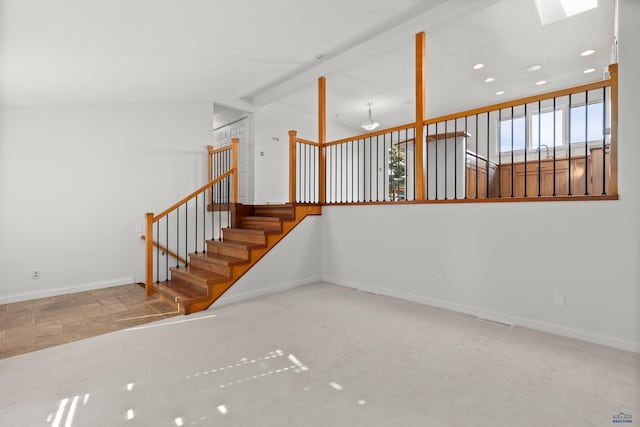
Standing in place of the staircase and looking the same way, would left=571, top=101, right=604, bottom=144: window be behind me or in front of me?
behind

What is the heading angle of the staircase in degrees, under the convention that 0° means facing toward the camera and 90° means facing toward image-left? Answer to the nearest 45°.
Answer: approximately 45°

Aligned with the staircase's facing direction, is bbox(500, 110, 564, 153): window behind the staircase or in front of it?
behind

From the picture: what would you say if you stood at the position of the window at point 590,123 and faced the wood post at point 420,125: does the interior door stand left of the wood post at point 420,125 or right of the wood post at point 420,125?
right

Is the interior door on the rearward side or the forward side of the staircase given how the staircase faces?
on the rearward side

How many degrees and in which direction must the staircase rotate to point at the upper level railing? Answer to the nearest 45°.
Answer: approximately 135° to its left
